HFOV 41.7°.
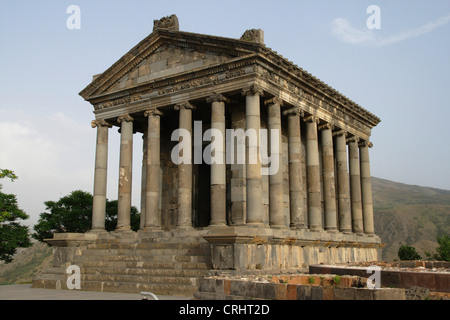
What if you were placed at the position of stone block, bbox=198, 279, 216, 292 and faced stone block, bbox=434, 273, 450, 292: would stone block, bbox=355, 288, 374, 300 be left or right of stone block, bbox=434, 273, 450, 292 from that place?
right

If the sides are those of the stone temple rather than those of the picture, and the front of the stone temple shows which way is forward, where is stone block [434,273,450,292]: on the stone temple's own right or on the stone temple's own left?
on the stone temple's own left

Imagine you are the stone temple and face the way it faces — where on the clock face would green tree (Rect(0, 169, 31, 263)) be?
The green tree is roughly at 3 o'clock from the stone temple.

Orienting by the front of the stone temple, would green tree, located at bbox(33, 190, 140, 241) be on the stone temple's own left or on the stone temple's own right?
on the stone temple's own right

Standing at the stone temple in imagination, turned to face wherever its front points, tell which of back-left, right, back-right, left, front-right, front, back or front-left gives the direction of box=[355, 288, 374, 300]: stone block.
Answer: front-left

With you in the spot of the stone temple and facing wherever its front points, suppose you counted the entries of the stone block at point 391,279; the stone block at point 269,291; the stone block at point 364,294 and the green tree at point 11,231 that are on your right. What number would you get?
1

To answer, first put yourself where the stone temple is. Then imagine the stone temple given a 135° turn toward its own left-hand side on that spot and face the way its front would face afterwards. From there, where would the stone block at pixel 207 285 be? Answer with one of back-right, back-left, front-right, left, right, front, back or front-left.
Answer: right

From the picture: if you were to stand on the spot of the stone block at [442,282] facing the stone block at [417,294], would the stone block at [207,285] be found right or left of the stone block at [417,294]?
right

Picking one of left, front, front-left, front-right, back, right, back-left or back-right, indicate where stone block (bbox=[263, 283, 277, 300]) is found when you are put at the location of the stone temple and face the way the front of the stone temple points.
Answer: front-left

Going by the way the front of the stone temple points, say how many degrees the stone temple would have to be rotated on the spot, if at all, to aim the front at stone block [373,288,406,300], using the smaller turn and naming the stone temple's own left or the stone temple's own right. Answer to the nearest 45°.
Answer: approximately 45° to the stone temple's own left

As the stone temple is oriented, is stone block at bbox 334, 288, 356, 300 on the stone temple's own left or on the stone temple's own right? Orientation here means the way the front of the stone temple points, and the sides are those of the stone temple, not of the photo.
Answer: on the stone temple's own left

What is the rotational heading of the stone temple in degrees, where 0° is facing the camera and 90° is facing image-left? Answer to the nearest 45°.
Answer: approximately 45°
